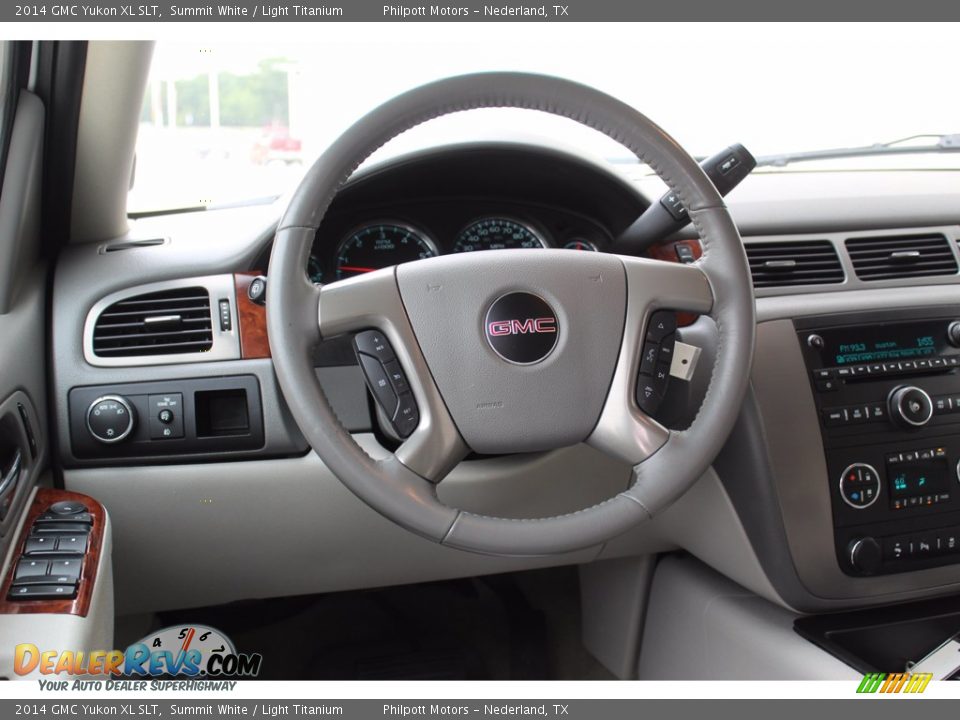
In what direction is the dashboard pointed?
toward the camera
